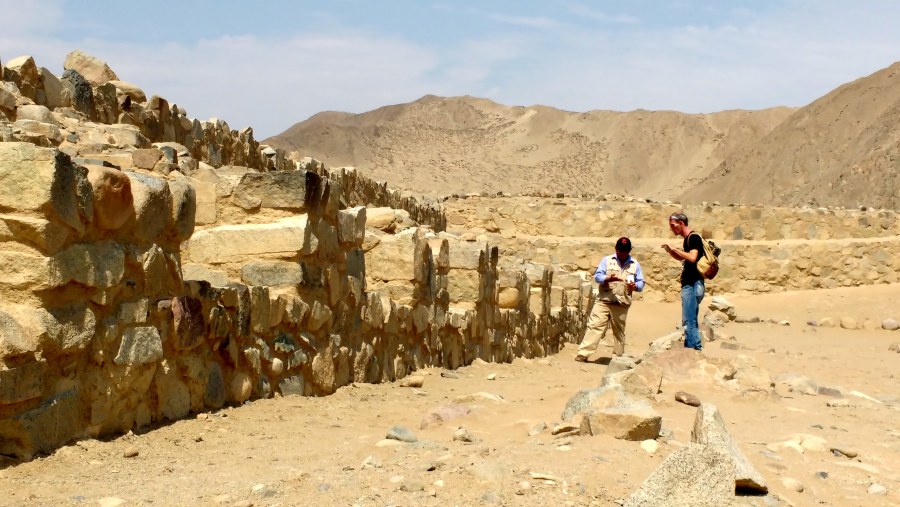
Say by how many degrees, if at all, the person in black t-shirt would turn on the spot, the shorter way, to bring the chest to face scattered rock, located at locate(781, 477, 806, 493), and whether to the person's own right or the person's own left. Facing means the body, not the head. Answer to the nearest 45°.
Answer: approximately 90° to the person's own left

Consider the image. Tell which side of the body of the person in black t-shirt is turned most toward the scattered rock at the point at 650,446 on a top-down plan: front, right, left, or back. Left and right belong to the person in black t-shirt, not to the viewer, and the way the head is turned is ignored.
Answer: left

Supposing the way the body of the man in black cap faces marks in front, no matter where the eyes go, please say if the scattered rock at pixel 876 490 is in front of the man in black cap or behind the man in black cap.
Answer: in front

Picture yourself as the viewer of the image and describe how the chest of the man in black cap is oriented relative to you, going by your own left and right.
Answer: facing the viewer

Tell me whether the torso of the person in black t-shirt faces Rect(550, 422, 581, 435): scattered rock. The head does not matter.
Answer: no

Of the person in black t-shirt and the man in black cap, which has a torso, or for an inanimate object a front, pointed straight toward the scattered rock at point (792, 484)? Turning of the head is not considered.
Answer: the man in black cap

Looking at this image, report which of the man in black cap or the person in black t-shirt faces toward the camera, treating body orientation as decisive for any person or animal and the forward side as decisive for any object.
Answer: the man in black cap

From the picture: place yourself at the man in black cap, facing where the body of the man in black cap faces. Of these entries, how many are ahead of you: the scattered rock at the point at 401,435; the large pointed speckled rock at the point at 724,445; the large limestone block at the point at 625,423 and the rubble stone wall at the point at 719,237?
3

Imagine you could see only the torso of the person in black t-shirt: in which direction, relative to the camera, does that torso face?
to the viewer's left

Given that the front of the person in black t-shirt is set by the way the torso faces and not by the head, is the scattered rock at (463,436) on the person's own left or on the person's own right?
on the person's own left

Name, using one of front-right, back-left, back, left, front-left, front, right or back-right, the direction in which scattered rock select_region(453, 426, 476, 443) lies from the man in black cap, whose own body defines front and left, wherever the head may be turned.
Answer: front

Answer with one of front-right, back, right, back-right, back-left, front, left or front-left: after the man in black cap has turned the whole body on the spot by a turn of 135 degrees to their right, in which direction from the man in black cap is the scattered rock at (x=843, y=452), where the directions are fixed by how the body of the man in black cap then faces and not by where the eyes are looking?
back-left

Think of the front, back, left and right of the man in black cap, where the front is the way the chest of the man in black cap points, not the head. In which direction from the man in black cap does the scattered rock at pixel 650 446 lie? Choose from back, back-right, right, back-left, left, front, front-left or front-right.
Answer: front

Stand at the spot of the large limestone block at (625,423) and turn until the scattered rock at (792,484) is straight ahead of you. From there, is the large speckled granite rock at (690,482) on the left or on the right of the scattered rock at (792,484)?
right

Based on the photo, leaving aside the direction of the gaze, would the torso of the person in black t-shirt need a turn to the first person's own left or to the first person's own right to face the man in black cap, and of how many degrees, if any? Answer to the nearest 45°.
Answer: approximately 45° to the first person's own right

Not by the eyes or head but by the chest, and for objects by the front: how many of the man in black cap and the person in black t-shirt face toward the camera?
1

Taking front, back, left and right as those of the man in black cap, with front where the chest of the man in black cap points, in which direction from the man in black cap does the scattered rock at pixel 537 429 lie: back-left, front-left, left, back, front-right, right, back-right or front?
front

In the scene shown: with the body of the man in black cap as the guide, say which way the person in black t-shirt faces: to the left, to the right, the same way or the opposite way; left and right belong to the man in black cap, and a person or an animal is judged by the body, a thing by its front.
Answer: to the right
